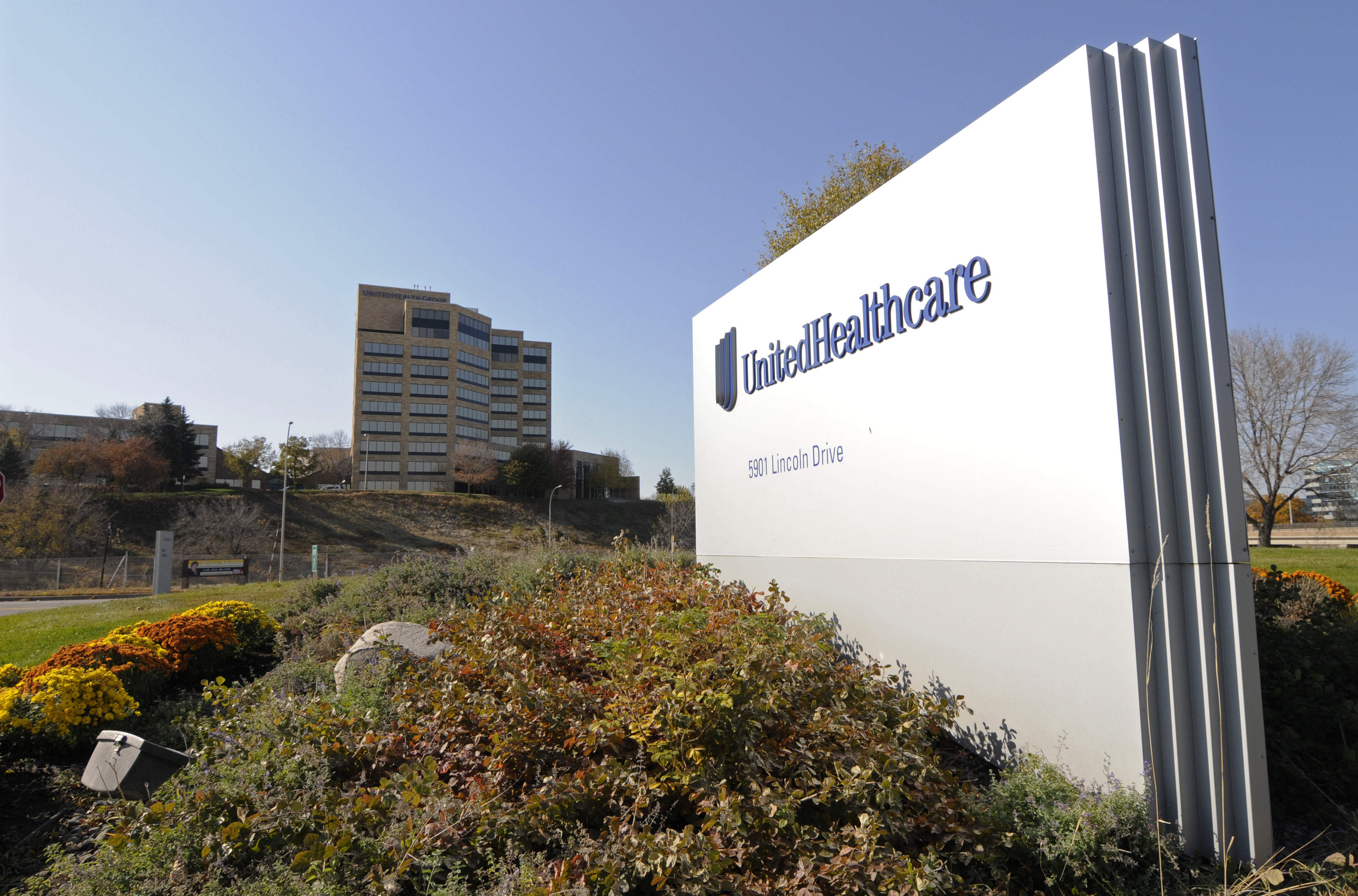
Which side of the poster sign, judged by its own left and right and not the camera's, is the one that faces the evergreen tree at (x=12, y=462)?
back

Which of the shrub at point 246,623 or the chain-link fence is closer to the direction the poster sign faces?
the shrub

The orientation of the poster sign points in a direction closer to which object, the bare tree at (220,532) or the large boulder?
the large boulder

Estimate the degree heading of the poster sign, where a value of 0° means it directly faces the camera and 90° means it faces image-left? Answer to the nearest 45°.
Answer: approximately 0°

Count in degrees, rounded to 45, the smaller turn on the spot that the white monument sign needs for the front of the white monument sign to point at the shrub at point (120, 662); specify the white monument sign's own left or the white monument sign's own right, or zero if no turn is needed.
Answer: approximately 45° to the white monument sign's own right

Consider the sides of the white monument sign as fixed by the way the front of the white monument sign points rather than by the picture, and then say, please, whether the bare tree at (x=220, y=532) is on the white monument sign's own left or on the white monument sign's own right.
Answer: on the white monument sign's own right

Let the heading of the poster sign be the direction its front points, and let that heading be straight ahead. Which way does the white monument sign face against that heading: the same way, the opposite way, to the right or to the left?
to the right
